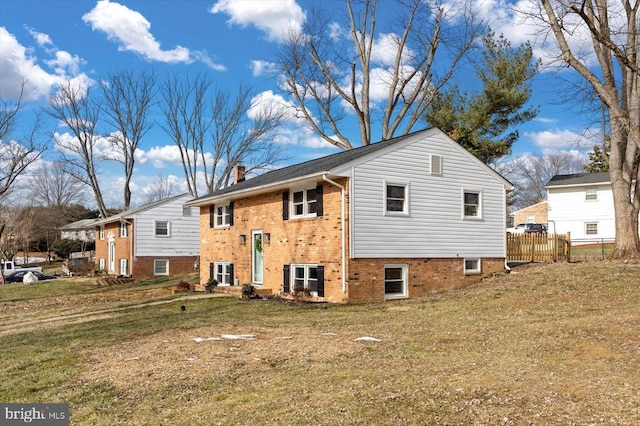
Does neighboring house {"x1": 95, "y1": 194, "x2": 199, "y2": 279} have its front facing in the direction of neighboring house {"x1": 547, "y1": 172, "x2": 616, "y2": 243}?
no

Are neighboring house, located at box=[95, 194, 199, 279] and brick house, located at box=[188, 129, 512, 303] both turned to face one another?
no

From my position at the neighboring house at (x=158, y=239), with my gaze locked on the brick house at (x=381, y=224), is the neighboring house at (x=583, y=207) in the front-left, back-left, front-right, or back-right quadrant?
front-left

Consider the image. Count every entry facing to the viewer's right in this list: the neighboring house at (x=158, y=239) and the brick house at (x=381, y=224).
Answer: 0

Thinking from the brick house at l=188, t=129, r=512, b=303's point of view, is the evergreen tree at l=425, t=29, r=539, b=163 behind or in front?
behind

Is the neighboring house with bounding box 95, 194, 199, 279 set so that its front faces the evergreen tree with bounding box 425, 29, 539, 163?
no

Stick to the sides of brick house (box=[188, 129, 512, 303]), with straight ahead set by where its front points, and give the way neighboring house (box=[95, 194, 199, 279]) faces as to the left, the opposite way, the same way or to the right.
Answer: the same way

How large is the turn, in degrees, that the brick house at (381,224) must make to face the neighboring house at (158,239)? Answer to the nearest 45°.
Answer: approximately 90° to its right

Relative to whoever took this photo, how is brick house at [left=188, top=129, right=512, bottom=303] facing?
facing the viewer and to the left of the viewer

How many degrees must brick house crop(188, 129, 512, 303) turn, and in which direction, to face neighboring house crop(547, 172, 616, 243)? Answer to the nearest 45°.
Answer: approximately 180°

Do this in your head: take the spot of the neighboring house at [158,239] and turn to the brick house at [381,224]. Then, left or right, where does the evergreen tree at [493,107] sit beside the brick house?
left
